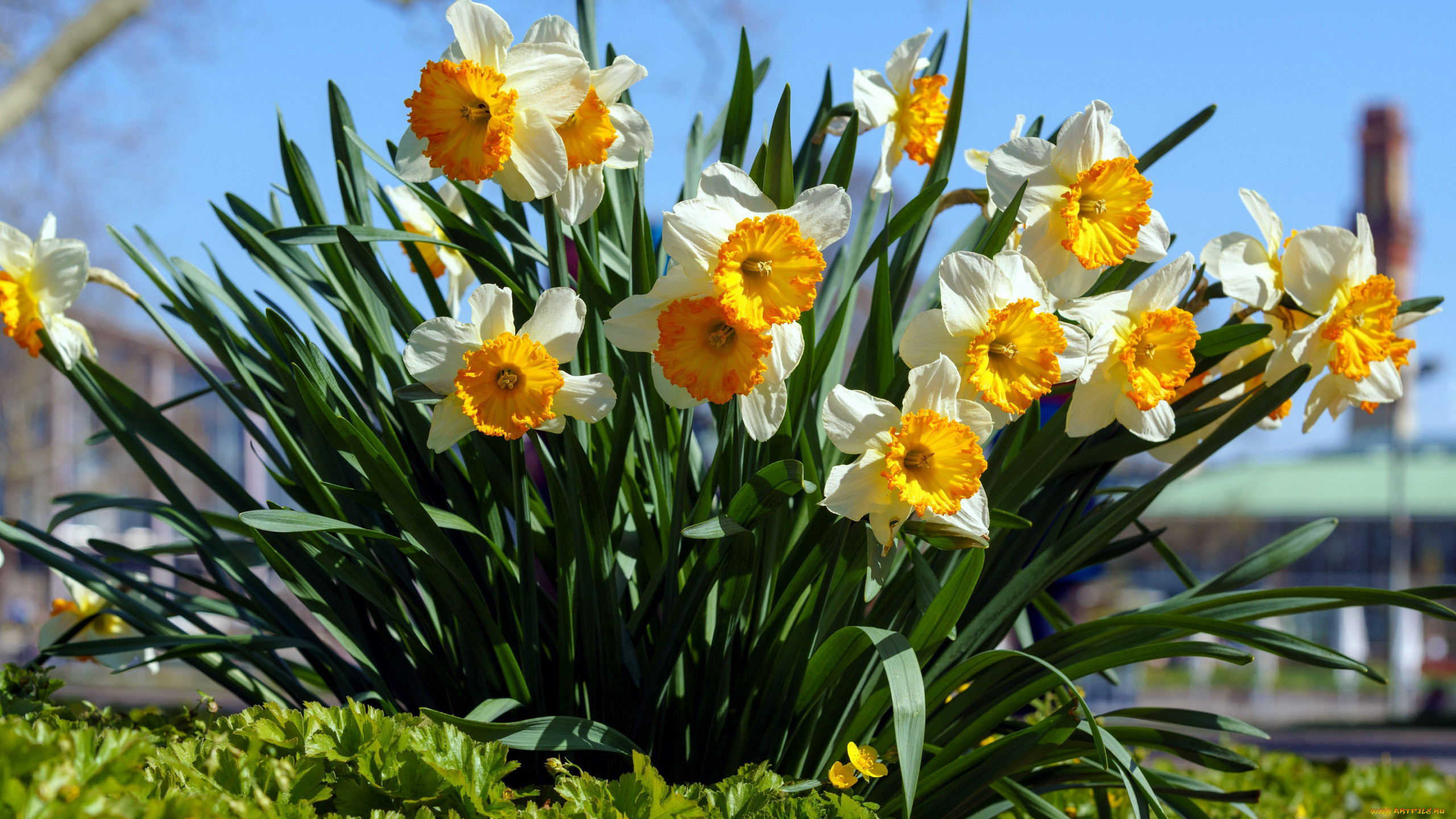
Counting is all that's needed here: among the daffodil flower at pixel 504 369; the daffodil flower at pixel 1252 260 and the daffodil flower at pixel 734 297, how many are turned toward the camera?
2

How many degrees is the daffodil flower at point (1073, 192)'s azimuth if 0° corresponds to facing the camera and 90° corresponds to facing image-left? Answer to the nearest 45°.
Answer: approximately 315°

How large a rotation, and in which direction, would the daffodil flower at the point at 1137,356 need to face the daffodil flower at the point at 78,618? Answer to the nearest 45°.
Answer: approximately 135° to its right

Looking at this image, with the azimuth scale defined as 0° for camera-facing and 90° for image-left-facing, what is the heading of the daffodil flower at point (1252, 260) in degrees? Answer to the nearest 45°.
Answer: approximately 270°

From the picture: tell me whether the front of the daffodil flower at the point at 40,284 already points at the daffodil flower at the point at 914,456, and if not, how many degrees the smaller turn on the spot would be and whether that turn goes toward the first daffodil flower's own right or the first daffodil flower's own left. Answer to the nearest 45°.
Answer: approximately 90° to the first daffodil flower's own left
